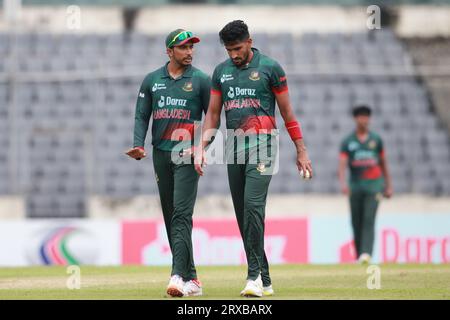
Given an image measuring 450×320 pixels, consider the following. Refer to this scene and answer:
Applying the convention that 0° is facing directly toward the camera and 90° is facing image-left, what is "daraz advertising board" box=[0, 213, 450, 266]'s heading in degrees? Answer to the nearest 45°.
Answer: approximately 0°

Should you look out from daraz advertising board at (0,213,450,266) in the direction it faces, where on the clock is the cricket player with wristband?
The cricket player with wristband is roughly at 12 o'clock from the daraz advertising board.
